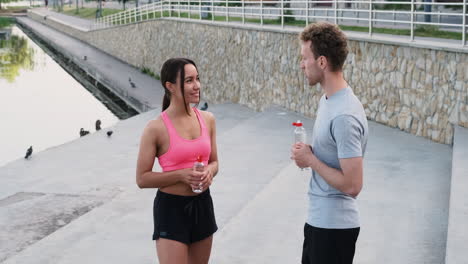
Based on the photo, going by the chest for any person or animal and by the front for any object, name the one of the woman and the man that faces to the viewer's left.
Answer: the man

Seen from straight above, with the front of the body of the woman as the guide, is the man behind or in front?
in front

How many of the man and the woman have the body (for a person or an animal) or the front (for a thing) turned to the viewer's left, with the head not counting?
1

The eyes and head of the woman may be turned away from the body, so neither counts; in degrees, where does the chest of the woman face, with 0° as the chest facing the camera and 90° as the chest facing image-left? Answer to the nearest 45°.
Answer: approximately 315°

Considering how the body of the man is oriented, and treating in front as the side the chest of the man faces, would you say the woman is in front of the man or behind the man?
in front

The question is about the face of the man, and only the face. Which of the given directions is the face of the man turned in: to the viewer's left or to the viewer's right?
to the viewer's left

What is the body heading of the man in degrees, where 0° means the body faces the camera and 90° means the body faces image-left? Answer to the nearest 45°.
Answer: approximately 90°
